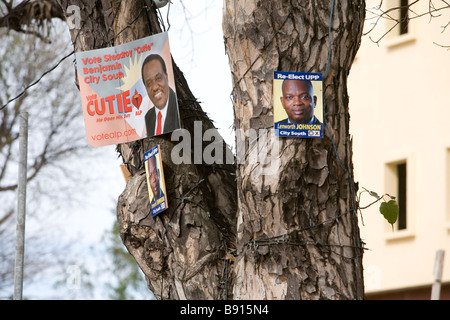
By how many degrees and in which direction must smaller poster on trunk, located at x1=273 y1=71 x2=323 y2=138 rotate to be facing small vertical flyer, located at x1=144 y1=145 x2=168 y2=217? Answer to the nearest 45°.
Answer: approximately 135° to its right

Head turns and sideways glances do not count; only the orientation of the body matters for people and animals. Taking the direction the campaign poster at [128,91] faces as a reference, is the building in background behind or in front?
behind

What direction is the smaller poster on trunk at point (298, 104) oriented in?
toward the camera

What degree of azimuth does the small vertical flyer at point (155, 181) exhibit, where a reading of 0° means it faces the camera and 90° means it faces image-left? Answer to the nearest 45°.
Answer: approximately 45°

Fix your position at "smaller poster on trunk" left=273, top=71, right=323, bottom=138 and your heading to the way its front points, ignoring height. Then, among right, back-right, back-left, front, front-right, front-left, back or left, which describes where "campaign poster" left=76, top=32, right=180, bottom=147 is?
back-right

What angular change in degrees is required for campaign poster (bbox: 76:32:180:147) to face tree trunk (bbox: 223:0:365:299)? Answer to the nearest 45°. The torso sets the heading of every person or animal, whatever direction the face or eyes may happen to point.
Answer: approximately 45° to its left

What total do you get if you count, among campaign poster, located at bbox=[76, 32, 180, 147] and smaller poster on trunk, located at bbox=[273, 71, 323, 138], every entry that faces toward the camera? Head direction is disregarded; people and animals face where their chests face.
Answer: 2

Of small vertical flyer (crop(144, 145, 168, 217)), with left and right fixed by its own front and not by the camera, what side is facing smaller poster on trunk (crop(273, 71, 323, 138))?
left

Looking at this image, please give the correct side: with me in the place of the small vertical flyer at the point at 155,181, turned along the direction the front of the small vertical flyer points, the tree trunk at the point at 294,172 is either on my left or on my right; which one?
on my left
